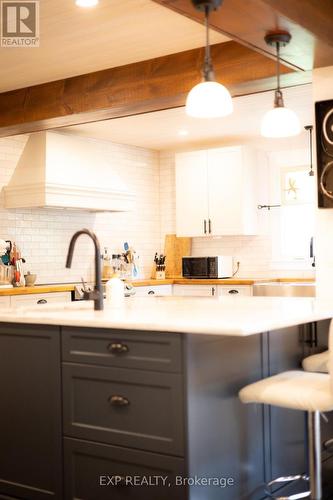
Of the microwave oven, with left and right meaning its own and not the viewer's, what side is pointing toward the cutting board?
right

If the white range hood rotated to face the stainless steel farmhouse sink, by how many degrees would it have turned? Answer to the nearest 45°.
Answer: approximately 45° to its left

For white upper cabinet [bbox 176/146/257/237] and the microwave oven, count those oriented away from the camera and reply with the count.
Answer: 0

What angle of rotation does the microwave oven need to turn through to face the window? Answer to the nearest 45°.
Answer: approximately 135° to its left

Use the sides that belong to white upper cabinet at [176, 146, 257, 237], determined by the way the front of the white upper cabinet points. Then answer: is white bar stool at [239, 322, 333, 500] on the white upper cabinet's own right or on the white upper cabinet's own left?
on the white upper cabinet's own left

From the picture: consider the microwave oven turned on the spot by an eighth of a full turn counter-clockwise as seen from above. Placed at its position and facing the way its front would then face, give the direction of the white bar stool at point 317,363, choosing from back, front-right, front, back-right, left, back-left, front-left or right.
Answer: front

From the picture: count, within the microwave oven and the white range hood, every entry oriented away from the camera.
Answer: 0

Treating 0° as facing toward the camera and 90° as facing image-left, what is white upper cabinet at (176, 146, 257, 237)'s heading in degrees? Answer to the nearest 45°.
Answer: approximately 45°

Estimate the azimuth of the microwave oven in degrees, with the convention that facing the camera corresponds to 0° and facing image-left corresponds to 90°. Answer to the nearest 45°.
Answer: approximately 45°
